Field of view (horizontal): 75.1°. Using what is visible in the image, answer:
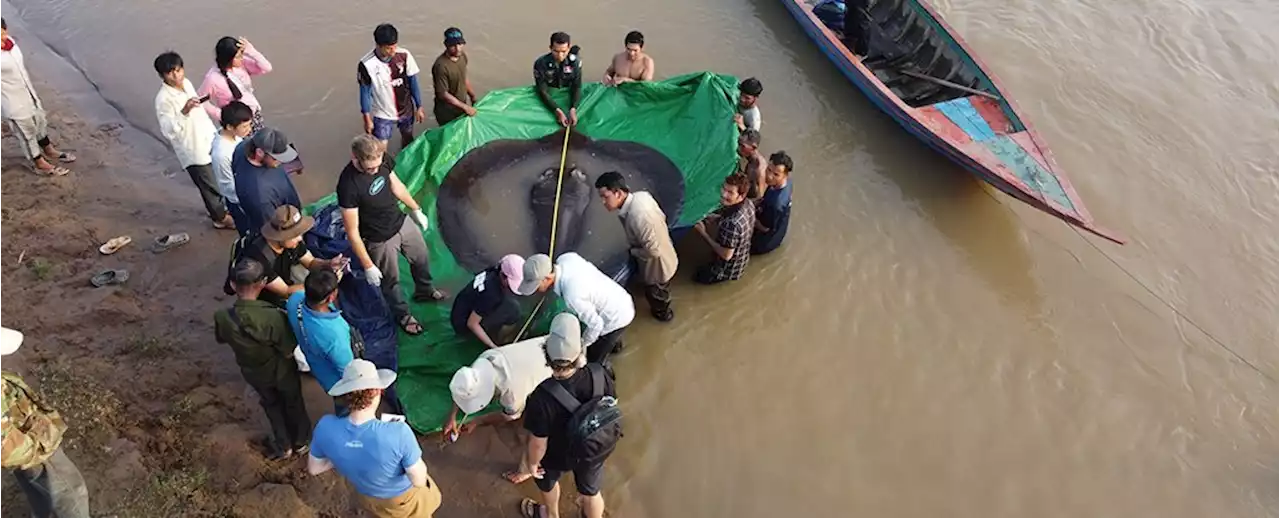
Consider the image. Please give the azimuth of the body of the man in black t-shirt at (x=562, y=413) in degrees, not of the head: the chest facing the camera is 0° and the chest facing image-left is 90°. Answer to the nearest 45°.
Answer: approximately 180°

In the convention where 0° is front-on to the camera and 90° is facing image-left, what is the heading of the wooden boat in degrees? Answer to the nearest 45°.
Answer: approximately 315°

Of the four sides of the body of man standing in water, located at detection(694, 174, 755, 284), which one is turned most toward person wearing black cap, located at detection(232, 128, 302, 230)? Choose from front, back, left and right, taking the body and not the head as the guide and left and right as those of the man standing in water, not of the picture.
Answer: front

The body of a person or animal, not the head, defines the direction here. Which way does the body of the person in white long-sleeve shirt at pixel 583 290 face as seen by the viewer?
to the viewer's left

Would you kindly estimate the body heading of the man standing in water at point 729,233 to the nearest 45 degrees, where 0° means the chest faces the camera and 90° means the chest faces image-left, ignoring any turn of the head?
approximately 90°

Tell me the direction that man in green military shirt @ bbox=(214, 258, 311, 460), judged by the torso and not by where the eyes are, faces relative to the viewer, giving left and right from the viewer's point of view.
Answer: facing away from the viewer and to the right of the viewer

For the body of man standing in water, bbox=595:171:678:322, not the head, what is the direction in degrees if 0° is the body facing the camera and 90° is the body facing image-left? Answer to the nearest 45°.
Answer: approximately 90°

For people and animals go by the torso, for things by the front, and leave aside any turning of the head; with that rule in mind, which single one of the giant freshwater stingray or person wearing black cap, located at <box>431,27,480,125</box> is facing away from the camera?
the giant freshwater stingray

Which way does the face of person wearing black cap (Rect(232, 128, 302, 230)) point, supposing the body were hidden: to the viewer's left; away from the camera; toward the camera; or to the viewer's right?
to the viewer's right

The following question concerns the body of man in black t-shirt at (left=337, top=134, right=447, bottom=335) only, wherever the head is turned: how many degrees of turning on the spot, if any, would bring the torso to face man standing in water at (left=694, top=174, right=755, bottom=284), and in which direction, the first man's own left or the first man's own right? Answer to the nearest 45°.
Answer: approximately 45° to the first man's own left

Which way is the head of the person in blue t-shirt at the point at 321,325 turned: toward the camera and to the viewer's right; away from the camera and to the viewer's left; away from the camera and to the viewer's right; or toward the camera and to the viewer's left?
away from the camera and to the viewer's right

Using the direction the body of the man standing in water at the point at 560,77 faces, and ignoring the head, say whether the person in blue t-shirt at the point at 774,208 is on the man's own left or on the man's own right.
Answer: on the man's own left

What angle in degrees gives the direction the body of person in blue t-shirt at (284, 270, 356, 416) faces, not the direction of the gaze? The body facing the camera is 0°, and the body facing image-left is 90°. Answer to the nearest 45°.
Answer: approximately 225°

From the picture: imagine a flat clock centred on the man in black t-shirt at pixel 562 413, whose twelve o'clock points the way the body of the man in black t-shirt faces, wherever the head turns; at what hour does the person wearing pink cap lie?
The person wearing pink cap is roughly at 11 o'clock from the man in black t-shirt.
